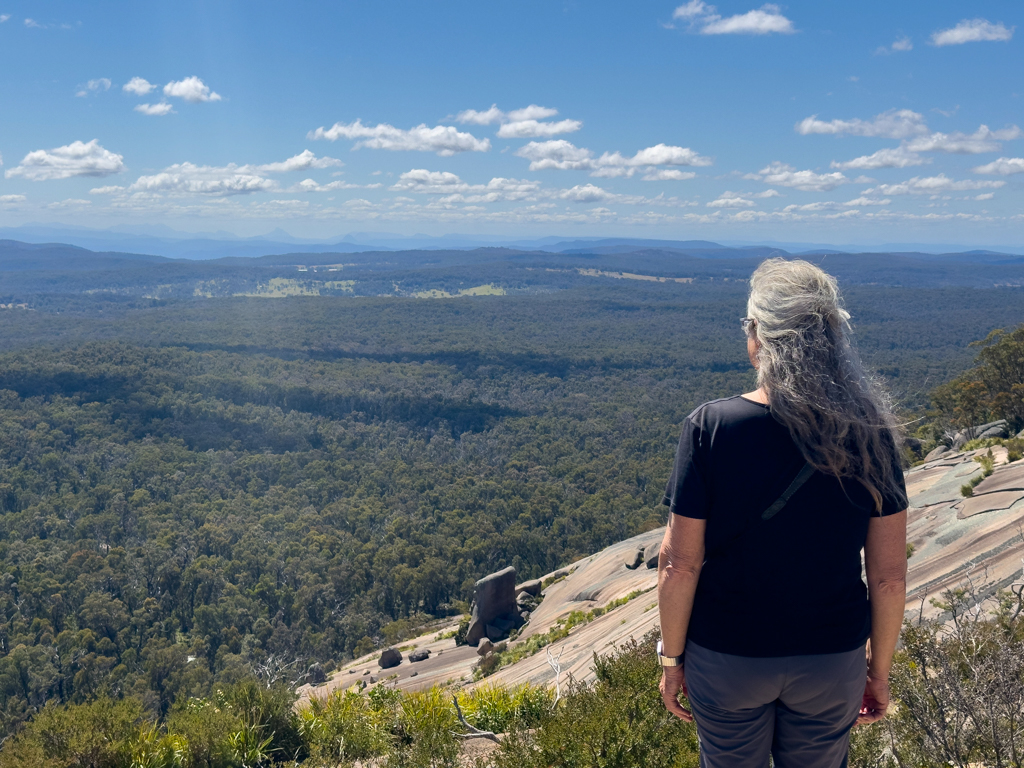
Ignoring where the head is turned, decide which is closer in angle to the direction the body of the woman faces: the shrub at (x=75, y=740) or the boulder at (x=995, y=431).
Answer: the boulder

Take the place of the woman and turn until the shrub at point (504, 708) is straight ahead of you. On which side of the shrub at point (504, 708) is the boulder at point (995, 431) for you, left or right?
right

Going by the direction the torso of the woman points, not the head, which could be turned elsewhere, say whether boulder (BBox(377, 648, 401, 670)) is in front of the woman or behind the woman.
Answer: in front

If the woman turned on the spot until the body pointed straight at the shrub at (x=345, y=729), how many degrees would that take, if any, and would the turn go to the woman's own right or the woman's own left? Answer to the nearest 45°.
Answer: approximately 45° to the woman's own left

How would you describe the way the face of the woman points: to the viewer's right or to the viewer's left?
to the viewer's left

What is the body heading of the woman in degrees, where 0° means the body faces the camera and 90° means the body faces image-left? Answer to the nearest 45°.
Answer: approximately 180°

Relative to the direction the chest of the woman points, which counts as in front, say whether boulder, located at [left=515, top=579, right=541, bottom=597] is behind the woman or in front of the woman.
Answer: in front

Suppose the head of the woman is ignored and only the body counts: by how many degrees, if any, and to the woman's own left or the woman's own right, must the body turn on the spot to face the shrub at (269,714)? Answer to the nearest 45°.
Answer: approximately 45° to the woman's own left

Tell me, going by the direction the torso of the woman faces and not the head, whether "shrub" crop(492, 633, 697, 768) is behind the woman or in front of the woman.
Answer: in front

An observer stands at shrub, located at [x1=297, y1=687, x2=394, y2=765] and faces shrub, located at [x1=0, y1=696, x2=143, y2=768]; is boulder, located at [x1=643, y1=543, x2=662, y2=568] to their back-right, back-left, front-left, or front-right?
back-right
